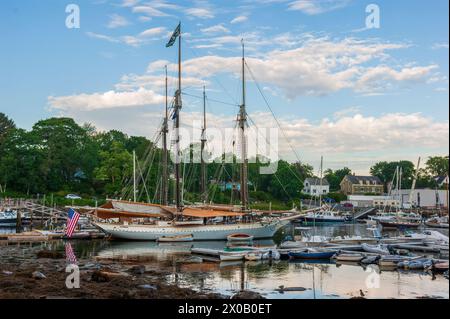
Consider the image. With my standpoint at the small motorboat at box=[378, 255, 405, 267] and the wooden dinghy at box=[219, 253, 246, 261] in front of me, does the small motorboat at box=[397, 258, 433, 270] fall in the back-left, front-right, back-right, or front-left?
back-left

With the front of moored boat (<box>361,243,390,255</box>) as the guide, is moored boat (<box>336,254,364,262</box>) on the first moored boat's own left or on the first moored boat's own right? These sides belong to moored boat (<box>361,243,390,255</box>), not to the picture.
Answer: on the first moored boat's own left

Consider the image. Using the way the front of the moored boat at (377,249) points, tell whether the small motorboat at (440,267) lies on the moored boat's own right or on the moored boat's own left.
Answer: on the moored boat's own left

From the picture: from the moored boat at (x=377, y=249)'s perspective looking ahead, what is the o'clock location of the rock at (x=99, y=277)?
The rock is roughly at 10 o'clock from the moored boat.

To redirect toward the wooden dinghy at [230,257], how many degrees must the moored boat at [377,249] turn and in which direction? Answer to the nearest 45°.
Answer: approximately 45° to its left

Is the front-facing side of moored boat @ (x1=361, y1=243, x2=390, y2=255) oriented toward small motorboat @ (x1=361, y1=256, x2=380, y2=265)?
no

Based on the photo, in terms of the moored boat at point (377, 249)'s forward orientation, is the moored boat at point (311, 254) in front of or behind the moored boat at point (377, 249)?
in front

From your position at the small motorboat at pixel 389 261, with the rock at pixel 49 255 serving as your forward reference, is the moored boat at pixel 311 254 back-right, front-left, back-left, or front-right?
front-right

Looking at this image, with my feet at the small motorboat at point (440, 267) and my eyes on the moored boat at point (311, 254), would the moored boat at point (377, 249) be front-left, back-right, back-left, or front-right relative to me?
front-right

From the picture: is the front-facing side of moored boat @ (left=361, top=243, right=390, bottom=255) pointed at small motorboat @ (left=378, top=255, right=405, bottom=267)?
no

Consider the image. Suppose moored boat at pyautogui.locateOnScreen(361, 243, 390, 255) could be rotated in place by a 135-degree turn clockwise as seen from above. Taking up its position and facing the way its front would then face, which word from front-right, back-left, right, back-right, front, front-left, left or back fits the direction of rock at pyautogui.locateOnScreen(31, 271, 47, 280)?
back

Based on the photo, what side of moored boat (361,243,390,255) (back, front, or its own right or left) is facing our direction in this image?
left

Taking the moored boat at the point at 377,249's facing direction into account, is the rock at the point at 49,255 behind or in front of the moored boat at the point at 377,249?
in front
